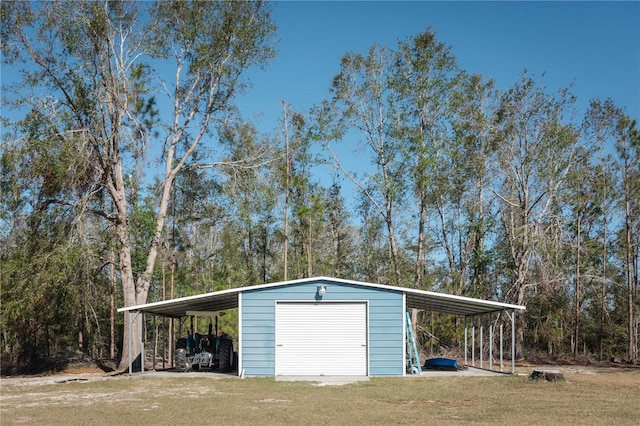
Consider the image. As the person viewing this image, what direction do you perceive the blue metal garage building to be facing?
facing the viewer

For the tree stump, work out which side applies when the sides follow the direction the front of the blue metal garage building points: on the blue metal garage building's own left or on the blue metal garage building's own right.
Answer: on the blue metal garage building's own left
